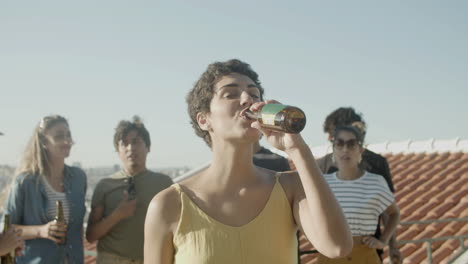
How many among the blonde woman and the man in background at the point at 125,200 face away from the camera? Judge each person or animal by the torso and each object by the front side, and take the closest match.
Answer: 0

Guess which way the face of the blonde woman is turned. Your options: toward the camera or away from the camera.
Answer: toward the camera

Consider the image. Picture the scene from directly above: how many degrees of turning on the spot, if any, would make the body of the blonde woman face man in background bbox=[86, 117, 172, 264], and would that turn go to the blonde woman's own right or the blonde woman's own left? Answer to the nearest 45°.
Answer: approximately 45° to the blonde woman's own left

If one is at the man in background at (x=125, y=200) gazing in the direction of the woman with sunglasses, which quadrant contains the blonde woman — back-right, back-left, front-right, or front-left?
back-right

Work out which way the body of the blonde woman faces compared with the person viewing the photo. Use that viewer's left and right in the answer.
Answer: facing the viewer and to the right of the viewer

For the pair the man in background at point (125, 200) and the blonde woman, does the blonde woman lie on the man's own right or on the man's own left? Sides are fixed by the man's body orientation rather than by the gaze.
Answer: on the man's own right

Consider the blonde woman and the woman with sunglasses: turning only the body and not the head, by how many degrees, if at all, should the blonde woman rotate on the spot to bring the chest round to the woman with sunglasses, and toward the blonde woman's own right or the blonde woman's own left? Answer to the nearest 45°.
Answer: approximately 45° to the blonde woman's own left

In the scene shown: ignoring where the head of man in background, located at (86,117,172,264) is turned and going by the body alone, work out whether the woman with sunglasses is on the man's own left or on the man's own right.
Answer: on the man's own left

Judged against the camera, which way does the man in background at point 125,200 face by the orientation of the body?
toward the camera
